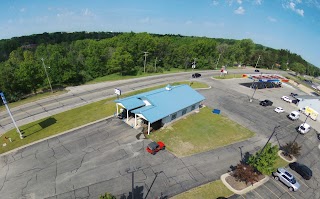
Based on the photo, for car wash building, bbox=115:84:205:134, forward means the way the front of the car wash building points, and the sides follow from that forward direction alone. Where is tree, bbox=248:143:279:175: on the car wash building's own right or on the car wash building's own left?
on the car wash building's own left

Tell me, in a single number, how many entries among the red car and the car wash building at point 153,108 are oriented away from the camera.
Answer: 0

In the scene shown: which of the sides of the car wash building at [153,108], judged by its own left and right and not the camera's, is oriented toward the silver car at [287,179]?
left

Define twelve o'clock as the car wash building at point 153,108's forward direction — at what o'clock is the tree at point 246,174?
The tree is roughly at 9 o'clock from the car wash building.

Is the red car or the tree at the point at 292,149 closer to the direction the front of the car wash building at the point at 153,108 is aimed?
the red car

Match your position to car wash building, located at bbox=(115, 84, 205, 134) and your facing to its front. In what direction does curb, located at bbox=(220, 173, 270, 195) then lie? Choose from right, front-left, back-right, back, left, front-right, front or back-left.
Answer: left
